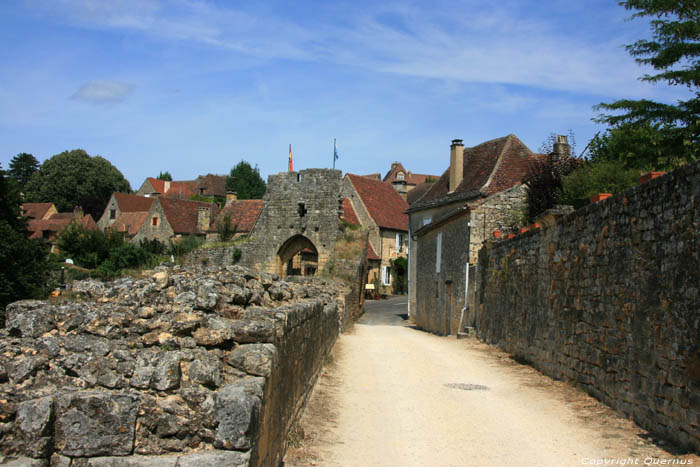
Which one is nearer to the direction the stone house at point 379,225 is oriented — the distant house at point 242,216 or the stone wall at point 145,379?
the stone wall

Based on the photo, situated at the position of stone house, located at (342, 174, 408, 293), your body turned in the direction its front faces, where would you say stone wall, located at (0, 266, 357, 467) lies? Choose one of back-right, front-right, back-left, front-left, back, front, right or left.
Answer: front-right

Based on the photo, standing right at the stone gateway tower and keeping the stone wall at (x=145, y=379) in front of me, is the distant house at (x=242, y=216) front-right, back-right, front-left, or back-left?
back-right

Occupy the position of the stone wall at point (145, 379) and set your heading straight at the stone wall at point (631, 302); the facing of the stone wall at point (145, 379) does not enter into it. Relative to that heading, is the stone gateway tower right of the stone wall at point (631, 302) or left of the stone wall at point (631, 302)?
left

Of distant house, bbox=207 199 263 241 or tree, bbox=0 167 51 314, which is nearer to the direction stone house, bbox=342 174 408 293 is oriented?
the tree

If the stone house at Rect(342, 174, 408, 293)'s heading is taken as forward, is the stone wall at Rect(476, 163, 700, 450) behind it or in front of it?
in front

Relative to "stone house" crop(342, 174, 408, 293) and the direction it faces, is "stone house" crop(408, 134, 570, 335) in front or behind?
in front

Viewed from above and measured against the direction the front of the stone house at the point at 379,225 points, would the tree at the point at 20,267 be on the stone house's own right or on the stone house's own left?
on the stone house's own right
